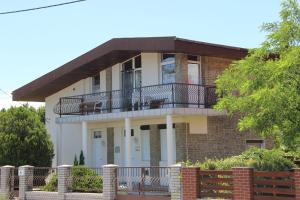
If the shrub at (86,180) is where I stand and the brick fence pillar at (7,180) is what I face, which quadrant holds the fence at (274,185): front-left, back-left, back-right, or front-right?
back-left

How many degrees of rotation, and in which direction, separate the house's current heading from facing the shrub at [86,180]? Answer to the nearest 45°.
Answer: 0° — it already faces it

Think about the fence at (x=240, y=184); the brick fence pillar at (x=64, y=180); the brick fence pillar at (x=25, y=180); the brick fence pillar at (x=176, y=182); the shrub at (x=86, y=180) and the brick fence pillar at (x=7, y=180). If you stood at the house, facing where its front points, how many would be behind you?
0

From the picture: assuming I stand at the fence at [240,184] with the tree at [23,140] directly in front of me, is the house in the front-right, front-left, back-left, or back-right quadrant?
front-right

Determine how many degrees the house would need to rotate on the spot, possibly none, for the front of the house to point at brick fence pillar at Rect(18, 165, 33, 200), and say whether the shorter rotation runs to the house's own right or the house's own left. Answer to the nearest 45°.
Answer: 0° — it already faces it

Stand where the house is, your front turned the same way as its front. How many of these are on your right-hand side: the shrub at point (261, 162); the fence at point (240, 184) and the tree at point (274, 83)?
0

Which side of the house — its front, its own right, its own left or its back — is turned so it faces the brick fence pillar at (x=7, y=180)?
front

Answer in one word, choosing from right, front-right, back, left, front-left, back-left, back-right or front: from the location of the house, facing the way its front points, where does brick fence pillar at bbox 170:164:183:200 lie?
front-left

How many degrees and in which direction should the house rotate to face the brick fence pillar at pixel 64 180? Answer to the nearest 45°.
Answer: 0° — it already faces it

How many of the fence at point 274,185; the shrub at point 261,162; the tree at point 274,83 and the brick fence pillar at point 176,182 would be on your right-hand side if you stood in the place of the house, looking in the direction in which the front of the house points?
0

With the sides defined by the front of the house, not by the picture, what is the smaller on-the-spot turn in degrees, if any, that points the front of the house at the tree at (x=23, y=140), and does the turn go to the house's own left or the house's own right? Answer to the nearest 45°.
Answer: approximately 45° to the house's own right

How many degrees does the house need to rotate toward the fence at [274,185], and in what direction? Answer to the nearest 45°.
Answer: approximately 45° to its left

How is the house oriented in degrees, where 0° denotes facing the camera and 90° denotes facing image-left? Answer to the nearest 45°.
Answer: approximately 45°

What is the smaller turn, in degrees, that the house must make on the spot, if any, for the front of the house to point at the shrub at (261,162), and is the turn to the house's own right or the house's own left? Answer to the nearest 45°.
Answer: approximately 45° to the house's own left

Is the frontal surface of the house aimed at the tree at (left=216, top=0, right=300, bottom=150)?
no

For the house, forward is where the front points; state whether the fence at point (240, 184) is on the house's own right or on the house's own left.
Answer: on the house's own left
